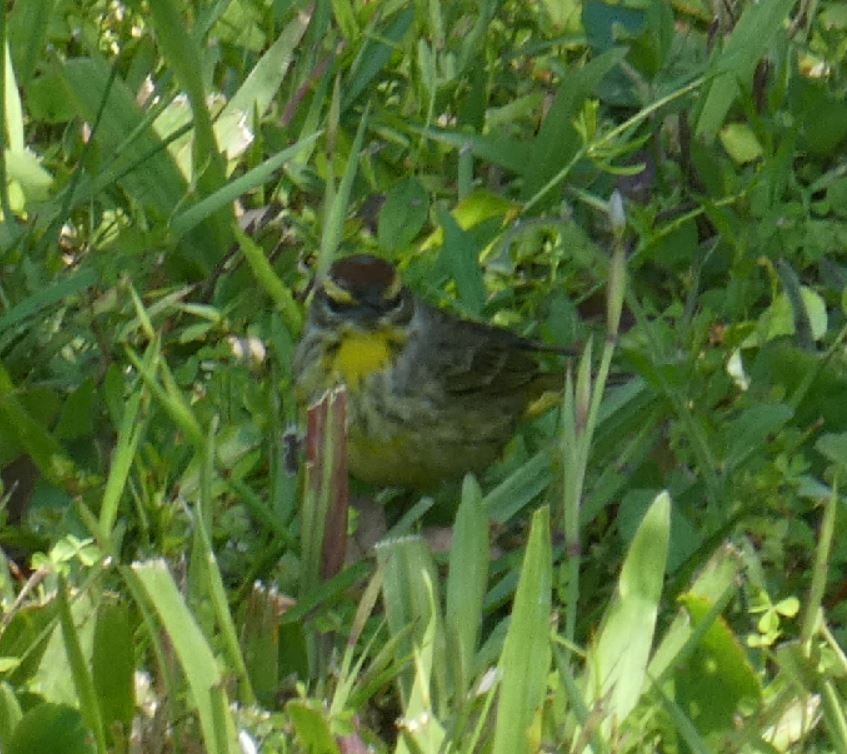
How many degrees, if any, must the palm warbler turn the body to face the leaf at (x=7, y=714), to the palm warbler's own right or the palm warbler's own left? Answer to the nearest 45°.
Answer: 0° — it already faces it

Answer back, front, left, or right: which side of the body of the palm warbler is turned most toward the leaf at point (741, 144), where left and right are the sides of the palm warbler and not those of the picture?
back

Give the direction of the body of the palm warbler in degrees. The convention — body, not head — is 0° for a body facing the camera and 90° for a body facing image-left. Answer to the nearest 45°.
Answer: approximately 45°

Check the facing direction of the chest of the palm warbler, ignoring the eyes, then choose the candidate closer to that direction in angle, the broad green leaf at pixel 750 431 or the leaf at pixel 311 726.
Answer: the leaf

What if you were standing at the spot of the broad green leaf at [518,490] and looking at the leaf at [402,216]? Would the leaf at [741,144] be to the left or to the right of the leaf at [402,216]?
right
